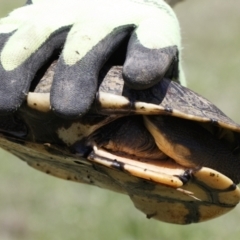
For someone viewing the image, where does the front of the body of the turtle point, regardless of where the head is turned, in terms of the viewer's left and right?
facing the viewer and to the right of the viewer
